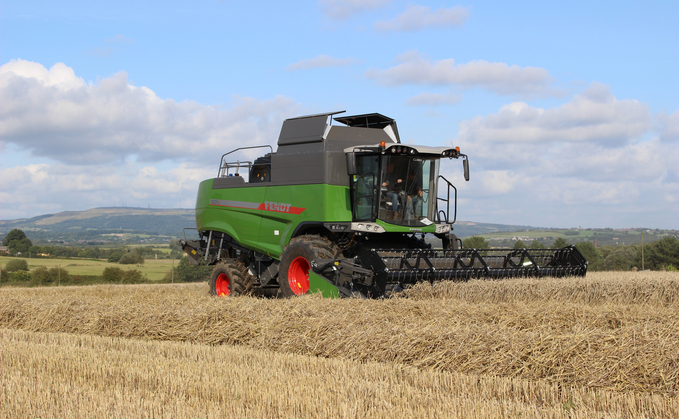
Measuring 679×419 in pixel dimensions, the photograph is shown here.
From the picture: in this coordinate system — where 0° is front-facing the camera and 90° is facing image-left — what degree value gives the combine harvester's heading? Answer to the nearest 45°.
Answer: approximately 315°
